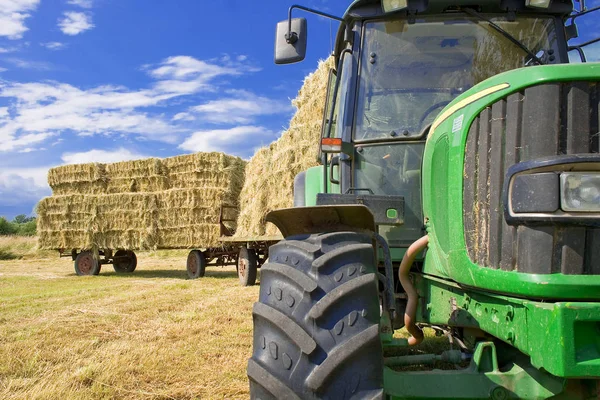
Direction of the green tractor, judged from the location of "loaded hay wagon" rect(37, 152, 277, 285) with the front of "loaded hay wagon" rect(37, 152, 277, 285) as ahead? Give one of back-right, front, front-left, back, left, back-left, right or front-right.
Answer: front-right

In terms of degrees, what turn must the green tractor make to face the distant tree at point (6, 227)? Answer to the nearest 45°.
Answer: approximately 180°

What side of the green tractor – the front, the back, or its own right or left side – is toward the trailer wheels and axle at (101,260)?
back

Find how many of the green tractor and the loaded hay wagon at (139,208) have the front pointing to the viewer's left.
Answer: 0

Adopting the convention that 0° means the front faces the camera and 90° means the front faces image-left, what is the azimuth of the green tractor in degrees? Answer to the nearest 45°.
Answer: approximately 315°

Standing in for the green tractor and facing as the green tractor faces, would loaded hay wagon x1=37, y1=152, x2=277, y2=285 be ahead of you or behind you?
behind

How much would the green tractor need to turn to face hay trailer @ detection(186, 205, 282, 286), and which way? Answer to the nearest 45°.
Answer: approximately 180°

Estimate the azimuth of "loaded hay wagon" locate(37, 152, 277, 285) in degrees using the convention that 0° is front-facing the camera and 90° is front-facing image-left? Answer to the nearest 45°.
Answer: approximately 315°
